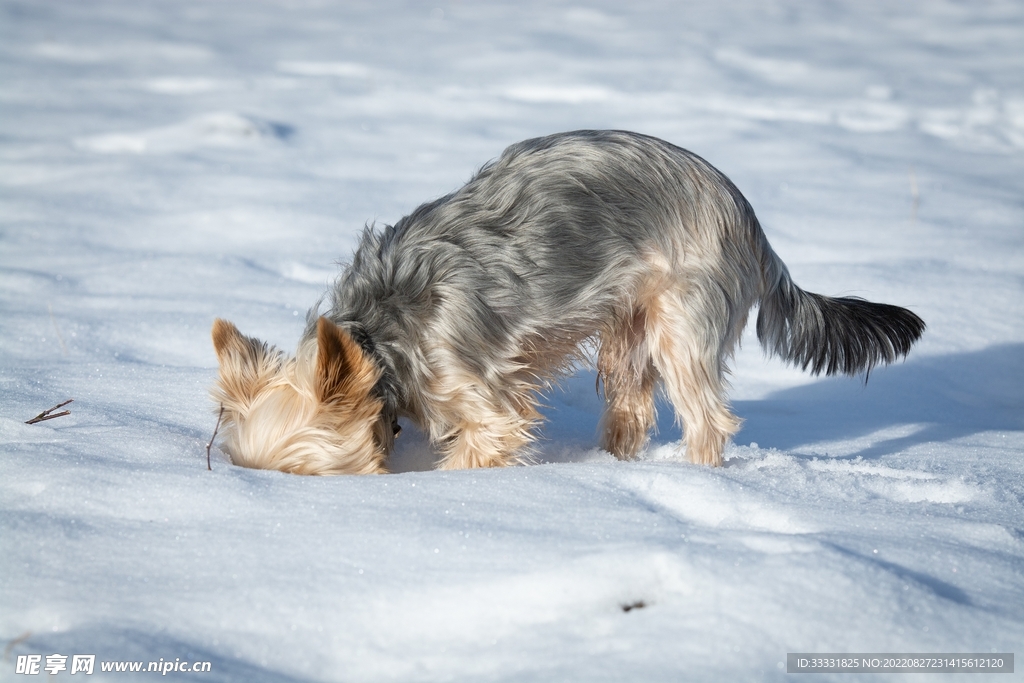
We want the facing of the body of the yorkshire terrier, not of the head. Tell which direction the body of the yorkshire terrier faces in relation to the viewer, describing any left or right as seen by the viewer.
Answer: facing to the left of the viewer
